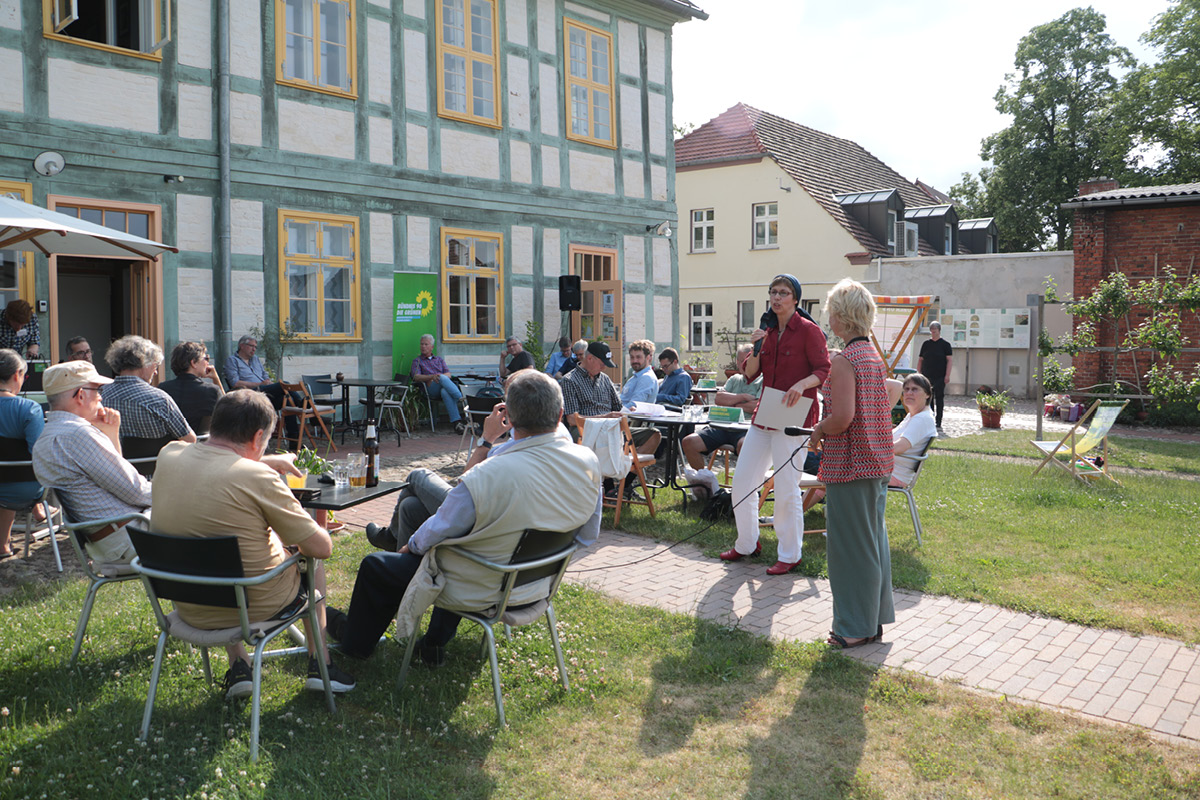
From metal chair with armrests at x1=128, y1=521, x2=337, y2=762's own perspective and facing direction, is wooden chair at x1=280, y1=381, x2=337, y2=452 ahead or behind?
ahead

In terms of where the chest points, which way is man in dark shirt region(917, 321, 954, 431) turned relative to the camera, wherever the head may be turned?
toward the camera

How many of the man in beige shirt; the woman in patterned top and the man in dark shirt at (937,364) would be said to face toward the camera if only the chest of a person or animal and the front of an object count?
1

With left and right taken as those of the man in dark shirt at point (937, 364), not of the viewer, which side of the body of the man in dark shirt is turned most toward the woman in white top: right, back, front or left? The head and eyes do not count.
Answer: front

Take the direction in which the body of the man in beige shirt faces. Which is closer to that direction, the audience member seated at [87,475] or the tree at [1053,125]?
the tree

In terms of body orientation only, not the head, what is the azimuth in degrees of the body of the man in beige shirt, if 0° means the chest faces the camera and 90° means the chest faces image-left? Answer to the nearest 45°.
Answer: approximately 225°

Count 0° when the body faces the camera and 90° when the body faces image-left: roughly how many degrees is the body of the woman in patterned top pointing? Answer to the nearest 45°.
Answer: approximately 135°

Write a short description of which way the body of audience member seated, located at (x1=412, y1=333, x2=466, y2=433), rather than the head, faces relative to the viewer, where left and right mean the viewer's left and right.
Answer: facing the viewer and to the right of the viewer

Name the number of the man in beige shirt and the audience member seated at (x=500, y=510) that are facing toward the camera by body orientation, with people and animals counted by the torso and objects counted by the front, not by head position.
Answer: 0

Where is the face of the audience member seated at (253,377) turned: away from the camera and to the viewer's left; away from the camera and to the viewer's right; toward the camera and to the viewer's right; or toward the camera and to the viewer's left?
toward the camera and to the viewer's right

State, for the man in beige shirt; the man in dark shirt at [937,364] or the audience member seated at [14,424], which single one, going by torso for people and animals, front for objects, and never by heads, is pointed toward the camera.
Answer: the man in dark shirt

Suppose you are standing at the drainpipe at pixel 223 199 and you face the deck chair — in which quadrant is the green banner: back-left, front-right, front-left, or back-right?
front-left

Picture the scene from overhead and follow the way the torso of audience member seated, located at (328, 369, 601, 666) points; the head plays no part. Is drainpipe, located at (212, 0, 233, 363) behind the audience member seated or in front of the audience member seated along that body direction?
in front

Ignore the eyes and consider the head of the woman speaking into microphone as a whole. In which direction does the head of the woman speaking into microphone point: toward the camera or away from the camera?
toward the camera

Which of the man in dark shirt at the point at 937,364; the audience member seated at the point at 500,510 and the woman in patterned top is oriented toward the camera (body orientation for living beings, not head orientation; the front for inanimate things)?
the man in dark shirt

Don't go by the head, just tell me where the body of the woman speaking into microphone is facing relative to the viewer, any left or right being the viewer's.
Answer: facing the viewer and to the left of the viewer

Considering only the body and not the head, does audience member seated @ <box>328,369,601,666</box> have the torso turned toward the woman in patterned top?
no

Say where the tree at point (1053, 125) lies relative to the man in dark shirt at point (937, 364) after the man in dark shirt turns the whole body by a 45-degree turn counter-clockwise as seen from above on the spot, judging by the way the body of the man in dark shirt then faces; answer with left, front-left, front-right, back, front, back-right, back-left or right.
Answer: back-left

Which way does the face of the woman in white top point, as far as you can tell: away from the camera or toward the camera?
toward the camera
